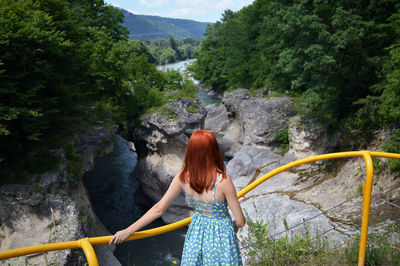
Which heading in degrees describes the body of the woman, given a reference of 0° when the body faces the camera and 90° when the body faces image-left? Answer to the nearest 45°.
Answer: approximately 180°

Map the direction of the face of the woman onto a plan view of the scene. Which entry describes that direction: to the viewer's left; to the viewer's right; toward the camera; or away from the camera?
away from the camera

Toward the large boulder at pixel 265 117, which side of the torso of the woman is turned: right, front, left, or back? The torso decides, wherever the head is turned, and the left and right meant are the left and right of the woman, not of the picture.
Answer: front

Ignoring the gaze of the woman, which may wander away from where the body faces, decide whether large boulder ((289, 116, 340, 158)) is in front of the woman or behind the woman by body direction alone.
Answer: in front
